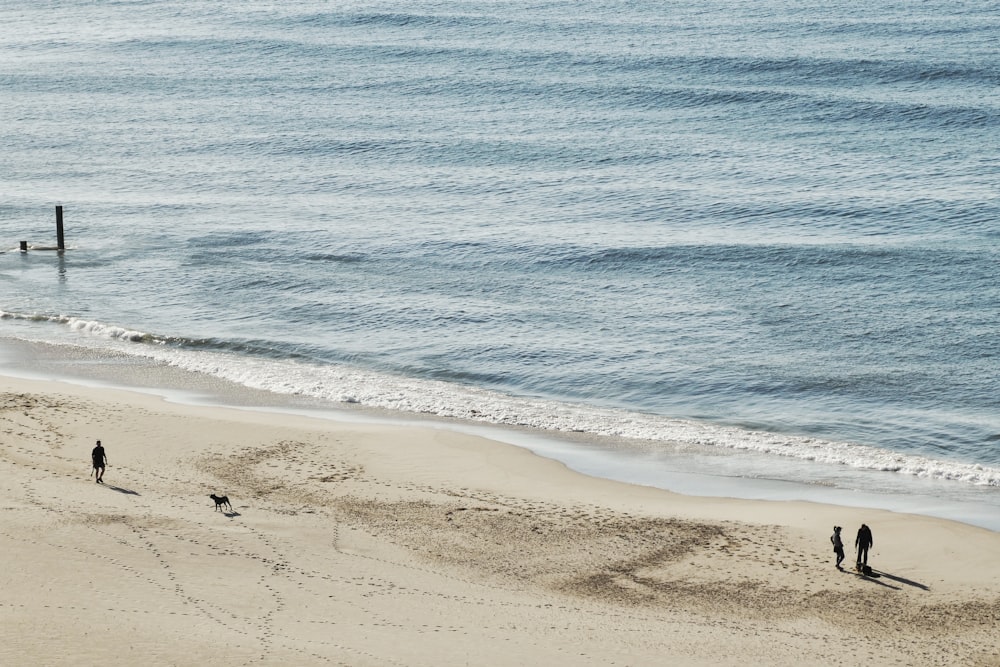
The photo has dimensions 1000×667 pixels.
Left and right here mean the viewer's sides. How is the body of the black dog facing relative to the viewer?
facing to the left of the viewer

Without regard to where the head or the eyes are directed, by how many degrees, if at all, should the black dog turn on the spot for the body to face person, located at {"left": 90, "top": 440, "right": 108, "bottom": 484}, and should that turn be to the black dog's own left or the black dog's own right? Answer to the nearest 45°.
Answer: approximately 45° to the black dog's own right

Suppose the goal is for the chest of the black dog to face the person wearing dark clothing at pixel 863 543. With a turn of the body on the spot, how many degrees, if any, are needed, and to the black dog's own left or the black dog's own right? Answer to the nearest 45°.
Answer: approximately 180°

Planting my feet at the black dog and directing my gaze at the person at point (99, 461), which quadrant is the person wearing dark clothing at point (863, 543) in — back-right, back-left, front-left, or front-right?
back-right
